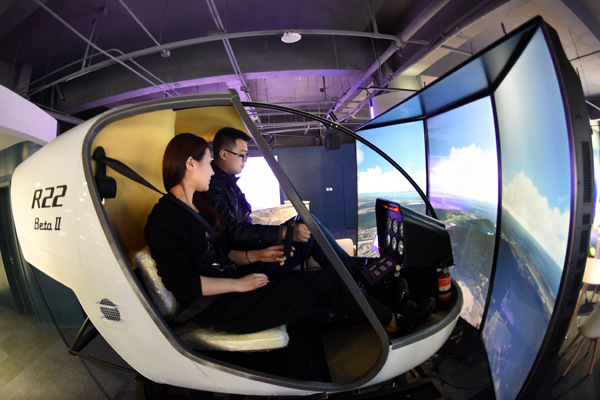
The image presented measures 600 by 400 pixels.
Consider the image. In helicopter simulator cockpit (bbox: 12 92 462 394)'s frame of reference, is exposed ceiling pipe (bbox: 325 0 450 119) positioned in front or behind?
in front

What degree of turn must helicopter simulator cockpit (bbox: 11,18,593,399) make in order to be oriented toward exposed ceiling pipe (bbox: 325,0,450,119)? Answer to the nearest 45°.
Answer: approximately 45° to its left

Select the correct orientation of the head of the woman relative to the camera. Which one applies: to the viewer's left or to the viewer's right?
to the viewer's right

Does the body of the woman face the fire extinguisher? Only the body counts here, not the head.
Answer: yes

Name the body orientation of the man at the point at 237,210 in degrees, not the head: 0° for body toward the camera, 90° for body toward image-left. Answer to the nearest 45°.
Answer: approximately 270°

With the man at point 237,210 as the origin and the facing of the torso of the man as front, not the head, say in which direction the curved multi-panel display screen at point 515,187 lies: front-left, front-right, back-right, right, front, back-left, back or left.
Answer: front

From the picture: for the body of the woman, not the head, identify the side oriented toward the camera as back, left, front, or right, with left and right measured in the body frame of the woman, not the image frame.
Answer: right

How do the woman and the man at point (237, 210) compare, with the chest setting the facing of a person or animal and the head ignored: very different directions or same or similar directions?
same or similar directions

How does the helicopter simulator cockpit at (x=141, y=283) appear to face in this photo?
to the viewer's right

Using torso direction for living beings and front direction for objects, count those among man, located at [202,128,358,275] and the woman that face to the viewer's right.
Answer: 2
